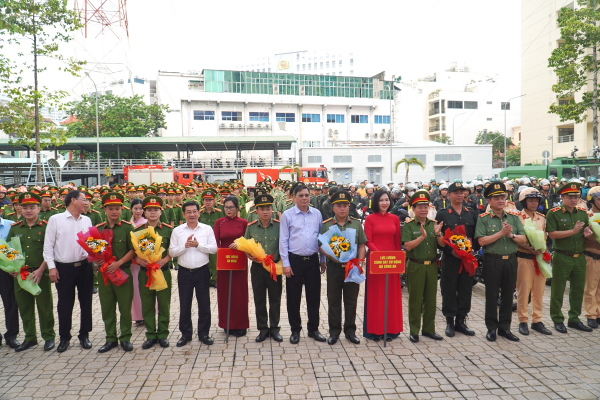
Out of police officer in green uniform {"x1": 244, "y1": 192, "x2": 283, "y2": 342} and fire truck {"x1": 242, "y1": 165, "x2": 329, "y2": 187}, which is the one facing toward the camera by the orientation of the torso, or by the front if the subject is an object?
the police officer in green uniform

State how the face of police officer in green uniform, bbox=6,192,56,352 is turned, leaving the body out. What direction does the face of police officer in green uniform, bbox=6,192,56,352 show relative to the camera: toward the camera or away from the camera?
toward the camera

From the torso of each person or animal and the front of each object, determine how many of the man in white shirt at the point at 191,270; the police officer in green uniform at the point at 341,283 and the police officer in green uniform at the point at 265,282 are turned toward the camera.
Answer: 3

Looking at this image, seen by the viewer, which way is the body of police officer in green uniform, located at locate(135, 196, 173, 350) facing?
toward the camera

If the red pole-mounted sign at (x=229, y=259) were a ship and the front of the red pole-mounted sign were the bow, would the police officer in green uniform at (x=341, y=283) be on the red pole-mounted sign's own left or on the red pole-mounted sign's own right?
on the red pole-mounted sign's own left

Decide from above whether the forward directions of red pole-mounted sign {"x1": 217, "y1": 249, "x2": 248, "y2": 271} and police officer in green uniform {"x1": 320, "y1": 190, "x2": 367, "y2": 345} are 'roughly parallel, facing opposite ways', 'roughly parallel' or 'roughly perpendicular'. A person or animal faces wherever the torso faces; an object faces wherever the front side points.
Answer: roughly parallel

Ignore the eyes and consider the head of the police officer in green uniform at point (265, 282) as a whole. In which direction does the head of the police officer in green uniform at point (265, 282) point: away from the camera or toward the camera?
toward the camera

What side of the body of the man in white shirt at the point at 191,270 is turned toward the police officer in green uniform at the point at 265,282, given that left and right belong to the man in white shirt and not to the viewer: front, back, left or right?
left

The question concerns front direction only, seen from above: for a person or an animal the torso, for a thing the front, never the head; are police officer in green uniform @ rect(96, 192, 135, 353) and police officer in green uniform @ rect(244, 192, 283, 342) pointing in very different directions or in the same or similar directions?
same or similar directions

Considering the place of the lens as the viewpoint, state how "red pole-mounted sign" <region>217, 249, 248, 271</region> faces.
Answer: facing the viewer

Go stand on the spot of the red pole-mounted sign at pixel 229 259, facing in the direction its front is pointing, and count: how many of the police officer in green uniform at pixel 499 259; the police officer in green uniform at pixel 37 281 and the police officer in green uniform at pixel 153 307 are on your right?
2

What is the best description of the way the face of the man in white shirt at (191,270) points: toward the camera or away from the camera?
toward the camera
